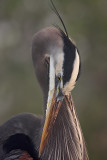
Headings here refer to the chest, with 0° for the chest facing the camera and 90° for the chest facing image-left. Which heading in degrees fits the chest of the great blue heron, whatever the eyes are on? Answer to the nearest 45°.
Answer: approximately 315°
